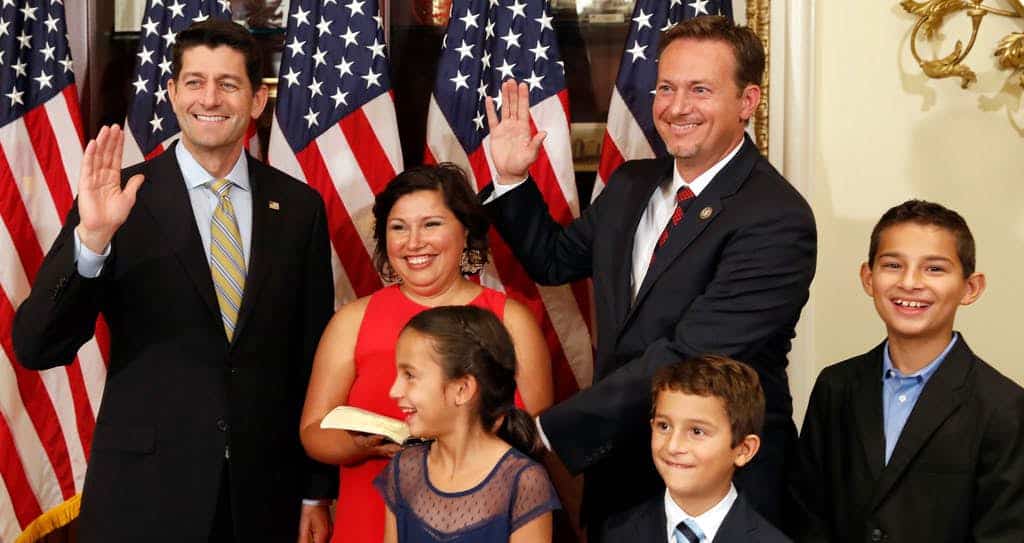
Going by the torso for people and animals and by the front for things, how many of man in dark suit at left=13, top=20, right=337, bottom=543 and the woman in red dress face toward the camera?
2

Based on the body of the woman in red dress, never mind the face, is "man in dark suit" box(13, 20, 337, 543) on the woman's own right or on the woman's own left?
on the woman's own right

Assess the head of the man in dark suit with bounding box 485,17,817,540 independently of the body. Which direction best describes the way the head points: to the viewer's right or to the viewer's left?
to the viewer's left

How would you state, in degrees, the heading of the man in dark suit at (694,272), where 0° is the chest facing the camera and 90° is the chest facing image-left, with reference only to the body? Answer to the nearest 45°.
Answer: approximately 45°

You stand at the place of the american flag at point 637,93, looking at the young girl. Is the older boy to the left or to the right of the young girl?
left
